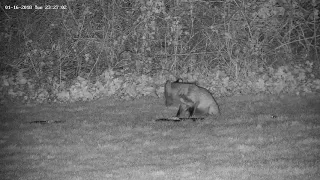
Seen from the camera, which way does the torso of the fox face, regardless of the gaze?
to the viewer's left
